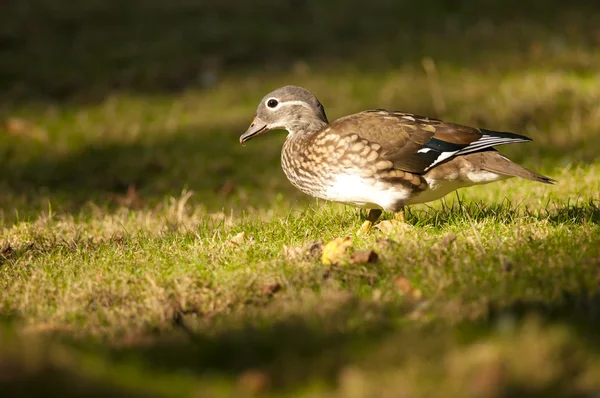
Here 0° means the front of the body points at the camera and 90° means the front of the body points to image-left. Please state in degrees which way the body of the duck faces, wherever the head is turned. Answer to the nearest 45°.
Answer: approximately 90°

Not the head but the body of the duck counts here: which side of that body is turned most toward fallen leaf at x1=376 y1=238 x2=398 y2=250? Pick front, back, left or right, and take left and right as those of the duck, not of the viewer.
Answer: left

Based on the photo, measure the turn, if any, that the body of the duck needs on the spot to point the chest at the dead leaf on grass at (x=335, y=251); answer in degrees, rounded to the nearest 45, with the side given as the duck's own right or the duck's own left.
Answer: approximately 45° to the duck's own left

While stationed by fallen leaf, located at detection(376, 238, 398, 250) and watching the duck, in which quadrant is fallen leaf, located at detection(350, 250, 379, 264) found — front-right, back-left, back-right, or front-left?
back-left

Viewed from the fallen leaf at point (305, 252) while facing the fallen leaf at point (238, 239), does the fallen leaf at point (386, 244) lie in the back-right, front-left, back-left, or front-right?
back-right

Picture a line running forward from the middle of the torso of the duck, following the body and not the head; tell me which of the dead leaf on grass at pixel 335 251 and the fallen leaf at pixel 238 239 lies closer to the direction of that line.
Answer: the fallen leaf

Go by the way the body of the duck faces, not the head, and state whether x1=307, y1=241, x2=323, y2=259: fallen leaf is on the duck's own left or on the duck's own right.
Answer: on the duck's own left

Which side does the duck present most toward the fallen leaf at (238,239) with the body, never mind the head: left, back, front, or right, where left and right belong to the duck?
front
